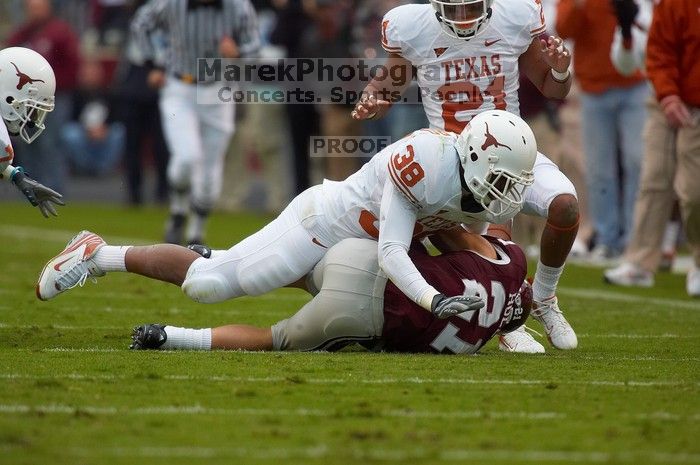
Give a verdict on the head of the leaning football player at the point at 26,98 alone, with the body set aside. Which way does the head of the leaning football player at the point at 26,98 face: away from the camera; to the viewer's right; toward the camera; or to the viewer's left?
to the viewer's right

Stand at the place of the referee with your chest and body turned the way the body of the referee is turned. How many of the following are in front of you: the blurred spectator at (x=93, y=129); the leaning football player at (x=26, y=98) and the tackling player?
2

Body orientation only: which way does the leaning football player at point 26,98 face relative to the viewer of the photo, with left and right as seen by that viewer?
facing to the right of the viewer

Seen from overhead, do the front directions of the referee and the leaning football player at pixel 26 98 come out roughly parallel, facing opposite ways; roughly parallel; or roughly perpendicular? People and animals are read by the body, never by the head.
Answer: roughly perpendicular

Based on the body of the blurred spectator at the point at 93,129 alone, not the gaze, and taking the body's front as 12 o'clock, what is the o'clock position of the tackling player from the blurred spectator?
The tackling player is roughly at 12 o'clock from the blurred spectator.

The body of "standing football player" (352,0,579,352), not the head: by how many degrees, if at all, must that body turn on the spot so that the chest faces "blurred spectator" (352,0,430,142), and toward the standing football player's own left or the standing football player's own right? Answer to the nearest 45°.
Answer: approximately 180°

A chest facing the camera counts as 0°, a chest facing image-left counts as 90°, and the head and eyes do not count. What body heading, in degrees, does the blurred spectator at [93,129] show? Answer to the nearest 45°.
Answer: approximately 0°

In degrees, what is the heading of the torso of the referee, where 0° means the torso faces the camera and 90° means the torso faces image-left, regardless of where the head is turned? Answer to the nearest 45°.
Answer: approximately 0°

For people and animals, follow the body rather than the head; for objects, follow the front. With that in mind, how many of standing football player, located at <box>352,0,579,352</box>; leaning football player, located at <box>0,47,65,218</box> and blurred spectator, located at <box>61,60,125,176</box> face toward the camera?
2

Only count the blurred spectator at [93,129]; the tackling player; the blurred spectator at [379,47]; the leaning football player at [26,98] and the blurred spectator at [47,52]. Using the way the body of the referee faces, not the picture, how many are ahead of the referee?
2
